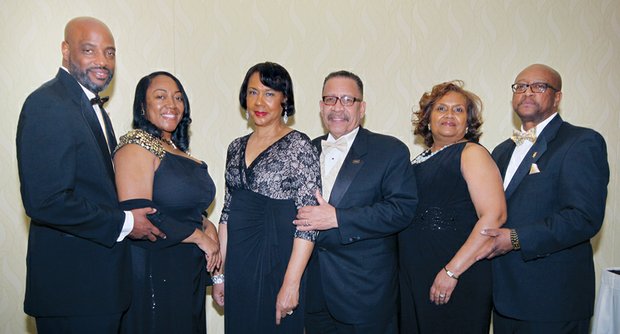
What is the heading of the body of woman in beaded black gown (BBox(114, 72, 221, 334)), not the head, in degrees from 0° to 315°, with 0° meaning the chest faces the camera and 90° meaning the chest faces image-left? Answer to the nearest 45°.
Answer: approximately 315°

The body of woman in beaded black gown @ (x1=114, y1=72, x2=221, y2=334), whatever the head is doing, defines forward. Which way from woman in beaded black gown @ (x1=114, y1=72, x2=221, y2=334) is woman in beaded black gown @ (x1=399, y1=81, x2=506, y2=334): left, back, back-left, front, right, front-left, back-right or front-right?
front-left

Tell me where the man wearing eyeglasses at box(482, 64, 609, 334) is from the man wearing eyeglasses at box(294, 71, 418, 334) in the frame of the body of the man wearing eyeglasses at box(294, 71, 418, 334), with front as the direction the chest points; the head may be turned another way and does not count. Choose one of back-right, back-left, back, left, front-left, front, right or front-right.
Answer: back-left
